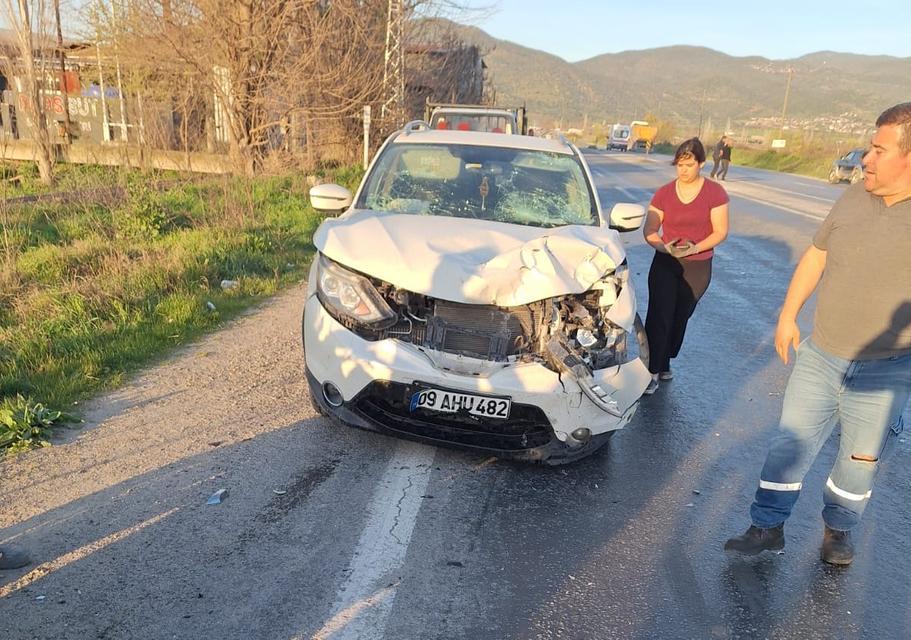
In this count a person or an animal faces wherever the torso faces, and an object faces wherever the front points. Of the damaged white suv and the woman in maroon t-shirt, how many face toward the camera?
2

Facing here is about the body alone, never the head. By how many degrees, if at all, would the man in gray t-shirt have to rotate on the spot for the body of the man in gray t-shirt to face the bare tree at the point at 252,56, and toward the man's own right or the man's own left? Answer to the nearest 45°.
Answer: approximately 90° to the man's own right

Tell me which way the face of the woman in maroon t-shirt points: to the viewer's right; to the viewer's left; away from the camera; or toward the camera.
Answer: toward the camera

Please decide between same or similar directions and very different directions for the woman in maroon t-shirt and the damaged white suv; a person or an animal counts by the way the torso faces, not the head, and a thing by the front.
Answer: same or similar directions

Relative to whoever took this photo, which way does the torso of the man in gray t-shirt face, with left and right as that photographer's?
facing the viewer and to the left of the viewer

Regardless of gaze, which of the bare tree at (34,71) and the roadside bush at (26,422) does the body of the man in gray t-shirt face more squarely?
the roadside bush

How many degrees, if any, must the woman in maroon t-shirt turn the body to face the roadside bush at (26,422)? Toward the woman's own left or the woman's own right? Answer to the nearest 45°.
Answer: approximately 45° to the woman's own right

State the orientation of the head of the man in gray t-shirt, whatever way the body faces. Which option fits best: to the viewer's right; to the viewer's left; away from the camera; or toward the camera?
to the viewer's left

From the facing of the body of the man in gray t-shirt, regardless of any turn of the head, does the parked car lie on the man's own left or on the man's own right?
on the man's own right

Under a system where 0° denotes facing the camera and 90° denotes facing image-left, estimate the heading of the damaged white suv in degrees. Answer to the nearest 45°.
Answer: approximately 0°

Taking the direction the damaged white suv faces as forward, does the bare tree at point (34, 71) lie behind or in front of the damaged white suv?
behind

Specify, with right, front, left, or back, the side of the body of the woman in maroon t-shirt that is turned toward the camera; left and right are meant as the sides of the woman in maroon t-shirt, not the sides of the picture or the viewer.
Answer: front

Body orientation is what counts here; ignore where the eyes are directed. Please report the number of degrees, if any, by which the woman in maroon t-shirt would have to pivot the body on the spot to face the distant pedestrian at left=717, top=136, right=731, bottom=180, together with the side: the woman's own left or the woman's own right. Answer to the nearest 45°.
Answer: approximately 180°

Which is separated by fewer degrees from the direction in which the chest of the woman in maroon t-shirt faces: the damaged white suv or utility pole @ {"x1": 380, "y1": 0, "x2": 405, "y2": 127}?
the damaged white suv

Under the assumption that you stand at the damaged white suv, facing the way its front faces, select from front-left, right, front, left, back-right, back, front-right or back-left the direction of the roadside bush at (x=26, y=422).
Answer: right
